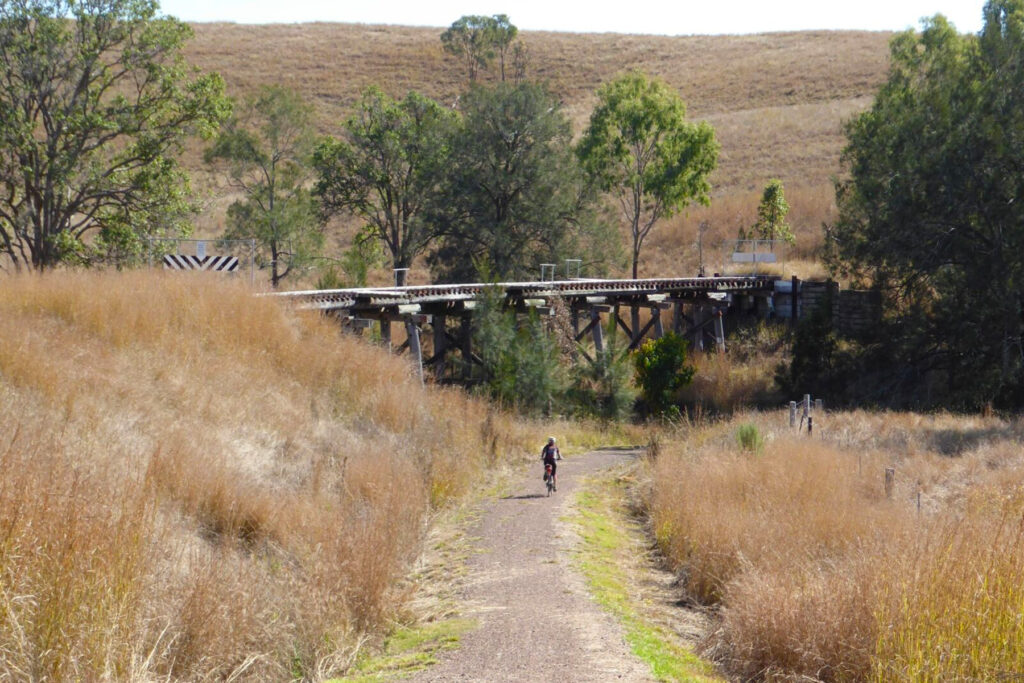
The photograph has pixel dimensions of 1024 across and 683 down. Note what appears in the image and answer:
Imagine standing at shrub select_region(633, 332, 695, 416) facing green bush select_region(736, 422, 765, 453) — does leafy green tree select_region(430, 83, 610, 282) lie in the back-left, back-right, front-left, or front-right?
back-right

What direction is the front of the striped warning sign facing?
toward the camera

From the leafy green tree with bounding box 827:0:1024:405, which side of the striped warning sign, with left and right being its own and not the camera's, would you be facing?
left

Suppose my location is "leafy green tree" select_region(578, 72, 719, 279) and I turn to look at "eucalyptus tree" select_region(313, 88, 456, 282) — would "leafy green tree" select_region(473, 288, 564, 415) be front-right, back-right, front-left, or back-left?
front-left

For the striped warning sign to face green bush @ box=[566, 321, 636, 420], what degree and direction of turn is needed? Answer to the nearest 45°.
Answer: approximately 135° to its left

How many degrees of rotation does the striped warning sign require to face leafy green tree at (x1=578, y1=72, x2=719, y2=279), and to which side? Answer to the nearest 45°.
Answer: approximately 135° to its left
